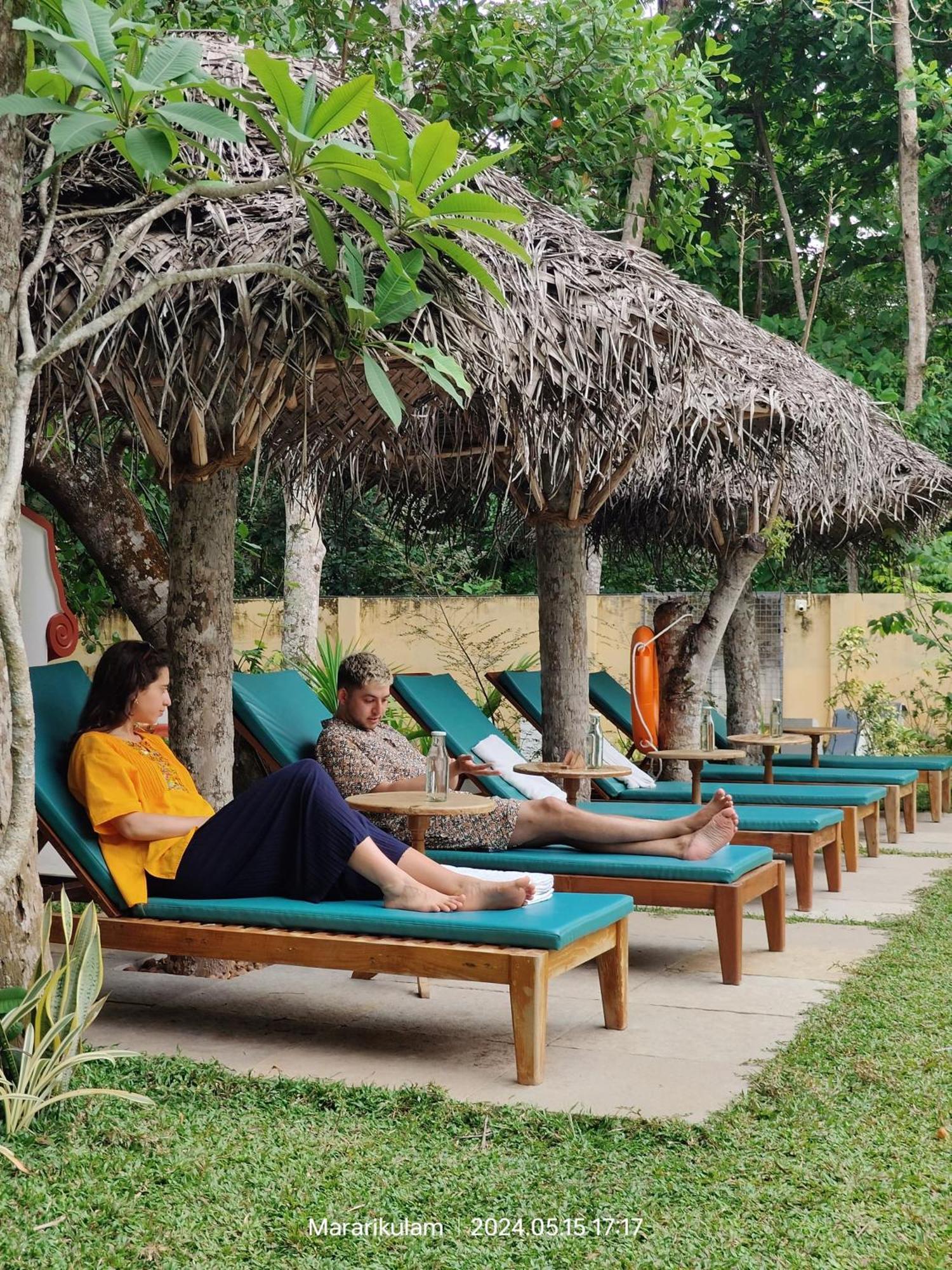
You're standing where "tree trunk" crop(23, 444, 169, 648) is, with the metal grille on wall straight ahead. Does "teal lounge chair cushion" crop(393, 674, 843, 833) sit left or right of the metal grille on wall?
right

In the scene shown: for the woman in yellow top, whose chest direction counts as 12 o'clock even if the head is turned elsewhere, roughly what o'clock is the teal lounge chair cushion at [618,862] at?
The teal lounge chair cushion is roughly at 11 o'clock from the woman in yellow top.

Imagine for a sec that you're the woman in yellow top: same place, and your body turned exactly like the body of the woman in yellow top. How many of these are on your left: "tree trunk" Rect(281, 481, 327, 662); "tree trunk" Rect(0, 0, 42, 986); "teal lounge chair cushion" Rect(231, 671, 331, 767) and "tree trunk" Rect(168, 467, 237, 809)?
3

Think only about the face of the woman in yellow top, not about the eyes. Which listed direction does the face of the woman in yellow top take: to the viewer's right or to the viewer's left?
to the viewer's right

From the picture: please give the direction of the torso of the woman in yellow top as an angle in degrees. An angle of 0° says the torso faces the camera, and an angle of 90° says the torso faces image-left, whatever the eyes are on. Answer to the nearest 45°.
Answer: approximately 270°

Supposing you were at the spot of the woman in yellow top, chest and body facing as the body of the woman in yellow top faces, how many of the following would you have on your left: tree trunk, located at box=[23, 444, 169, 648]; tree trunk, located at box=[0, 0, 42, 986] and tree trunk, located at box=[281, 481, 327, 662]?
2

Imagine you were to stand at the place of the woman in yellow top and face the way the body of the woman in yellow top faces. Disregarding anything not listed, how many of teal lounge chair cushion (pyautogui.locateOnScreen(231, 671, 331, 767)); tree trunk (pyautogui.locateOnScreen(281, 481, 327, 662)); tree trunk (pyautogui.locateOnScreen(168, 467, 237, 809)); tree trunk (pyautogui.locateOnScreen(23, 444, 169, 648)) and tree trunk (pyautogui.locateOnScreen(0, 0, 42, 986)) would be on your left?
4

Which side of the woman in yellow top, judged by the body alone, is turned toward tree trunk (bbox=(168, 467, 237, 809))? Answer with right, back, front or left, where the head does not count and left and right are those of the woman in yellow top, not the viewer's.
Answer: left

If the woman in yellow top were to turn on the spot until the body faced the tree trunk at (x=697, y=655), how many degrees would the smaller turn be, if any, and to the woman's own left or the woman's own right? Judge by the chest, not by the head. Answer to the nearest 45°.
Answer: approximately 45° to the woman's own left

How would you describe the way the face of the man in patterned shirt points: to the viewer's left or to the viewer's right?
to the viewer's right

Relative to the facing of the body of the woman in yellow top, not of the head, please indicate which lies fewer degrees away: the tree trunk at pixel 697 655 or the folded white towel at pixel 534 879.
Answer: the folded white towel

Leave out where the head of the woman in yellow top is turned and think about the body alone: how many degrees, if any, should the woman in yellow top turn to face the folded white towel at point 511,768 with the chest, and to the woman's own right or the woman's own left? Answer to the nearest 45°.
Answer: approximately 45° to the woman's own left
